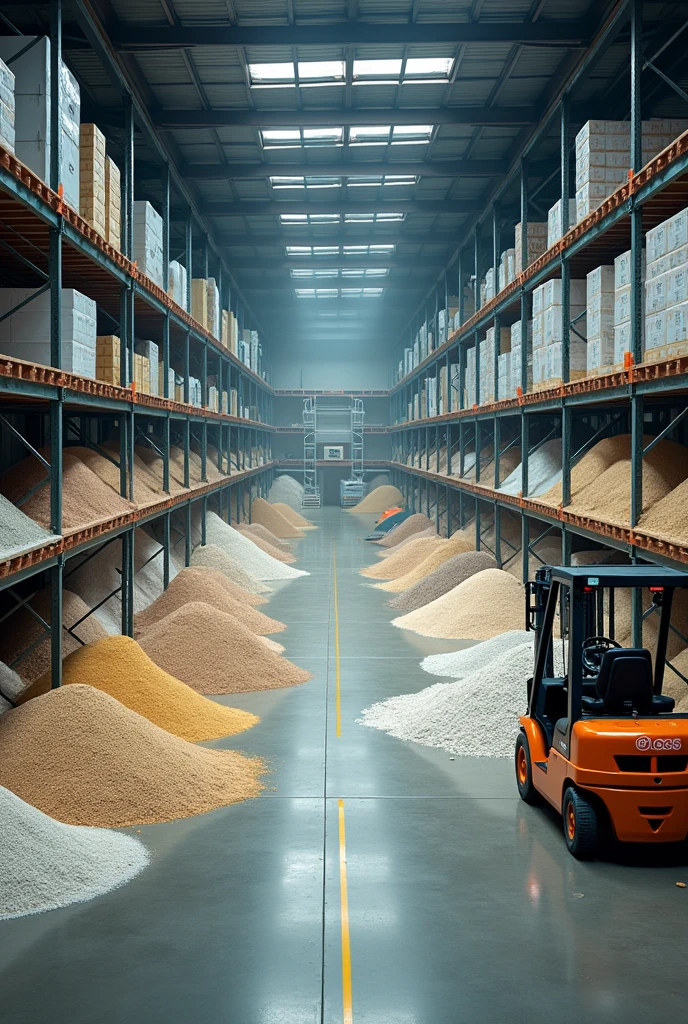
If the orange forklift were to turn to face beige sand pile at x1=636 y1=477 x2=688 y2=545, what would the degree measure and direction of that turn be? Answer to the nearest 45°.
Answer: approximately 45° to its right

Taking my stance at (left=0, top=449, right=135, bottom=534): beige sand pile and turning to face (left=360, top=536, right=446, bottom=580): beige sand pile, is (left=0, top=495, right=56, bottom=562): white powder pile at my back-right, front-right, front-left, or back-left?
back-right

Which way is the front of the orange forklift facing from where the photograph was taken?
facing away from the viewer and to the left of the viewer

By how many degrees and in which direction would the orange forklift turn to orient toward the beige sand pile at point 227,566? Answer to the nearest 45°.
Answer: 0° — it already faces it
